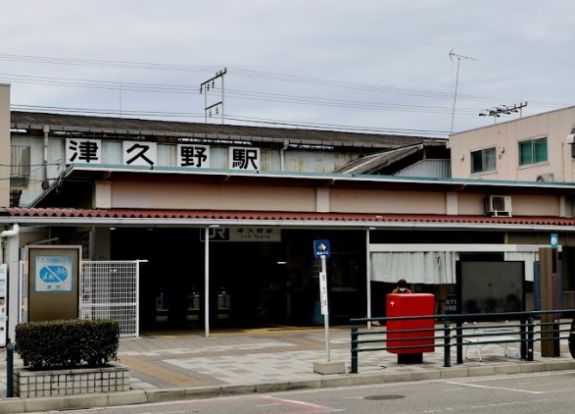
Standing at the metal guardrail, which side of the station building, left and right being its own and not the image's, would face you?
front

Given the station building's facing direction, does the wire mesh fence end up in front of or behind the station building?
in front

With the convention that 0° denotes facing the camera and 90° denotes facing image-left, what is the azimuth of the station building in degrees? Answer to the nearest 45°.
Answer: approximately 0°

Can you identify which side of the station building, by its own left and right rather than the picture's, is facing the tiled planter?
front
